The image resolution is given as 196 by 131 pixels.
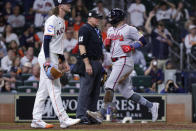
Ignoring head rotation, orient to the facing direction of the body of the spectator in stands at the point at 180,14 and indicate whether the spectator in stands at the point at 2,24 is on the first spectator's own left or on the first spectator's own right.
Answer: on the first spectator's own right

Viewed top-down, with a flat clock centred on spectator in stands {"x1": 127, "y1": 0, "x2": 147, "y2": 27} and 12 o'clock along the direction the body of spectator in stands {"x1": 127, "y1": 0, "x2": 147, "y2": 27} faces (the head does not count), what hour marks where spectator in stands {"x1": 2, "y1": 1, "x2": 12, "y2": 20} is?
spectator in stands {"x1": 2, "y1": 1, "x2": 12, "y2": 20} is roughly at 3 o'clock from spectator in stands {"x1": 127, "y1": 0, "x2": 147, "y2": 27}.

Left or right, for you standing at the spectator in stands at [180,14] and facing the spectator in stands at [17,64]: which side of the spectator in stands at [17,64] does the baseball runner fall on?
left

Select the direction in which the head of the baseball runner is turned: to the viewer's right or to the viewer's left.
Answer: to the viewer's left

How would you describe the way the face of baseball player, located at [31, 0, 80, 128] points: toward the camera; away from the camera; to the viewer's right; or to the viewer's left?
to the viewer's right

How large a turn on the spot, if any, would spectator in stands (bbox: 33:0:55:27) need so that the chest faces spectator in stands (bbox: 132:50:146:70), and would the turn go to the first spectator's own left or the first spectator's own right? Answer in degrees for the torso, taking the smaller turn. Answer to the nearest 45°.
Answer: approximately 45° to the first spectator's own left

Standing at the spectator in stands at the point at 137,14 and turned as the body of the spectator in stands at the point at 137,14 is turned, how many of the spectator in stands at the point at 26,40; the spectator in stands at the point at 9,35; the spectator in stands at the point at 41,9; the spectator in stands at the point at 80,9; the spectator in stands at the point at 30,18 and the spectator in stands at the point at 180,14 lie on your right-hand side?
5

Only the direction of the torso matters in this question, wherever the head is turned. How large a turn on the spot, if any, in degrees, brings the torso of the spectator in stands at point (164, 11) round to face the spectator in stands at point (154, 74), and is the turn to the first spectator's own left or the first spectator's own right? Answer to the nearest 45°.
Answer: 0° — they already face them

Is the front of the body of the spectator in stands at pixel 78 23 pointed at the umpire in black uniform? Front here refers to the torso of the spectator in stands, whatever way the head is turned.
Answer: yes

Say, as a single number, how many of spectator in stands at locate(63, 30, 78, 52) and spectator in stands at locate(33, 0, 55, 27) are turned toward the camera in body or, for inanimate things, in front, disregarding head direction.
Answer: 2
